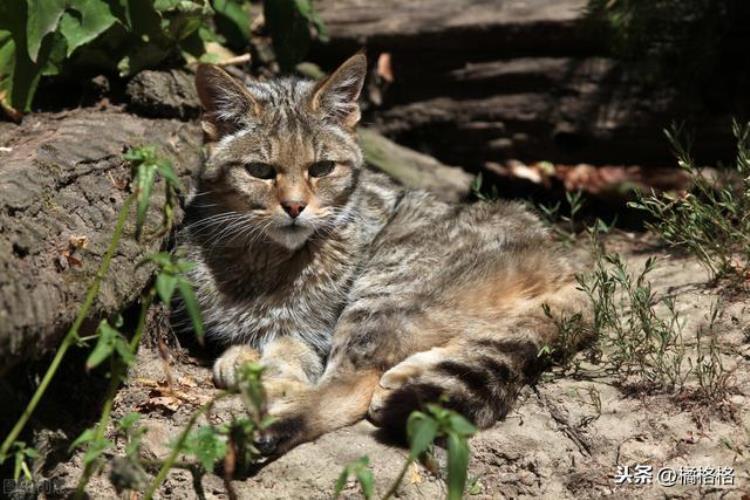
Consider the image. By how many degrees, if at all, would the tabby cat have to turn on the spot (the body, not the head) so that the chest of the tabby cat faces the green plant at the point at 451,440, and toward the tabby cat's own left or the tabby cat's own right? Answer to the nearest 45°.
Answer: approximately 45° to the tabby cat's own left

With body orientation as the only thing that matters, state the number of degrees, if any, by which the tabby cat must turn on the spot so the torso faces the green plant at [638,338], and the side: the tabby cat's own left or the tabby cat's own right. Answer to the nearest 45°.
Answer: approximately 135° to the tabby cat's own left

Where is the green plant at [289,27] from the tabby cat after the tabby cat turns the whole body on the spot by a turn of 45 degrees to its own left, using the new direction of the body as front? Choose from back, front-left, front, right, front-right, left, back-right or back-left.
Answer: back

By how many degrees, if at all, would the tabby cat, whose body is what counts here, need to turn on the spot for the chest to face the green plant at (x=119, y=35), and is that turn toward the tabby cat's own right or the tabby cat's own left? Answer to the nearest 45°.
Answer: approximately 90° to the tabby cat's own right

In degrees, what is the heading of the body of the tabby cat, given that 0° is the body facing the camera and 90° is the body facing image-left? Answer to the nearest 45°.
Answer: approximately 45°

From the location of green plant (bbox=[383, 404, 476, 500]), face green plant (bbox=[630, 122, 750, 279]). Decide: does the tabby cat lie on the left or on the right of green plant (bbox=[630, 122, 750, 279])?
left

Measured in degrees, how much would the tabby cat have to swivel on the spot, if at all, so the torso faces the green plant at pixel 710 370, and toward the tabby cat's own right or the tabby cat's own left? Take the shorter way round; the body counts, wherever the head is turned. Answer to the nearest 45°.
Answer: approximately 90° to the tabby cat's own left

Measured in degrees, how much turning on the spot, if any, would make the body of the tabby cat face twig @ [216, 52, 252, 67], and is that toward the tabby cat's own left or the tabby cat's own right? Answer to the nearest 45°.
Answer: approximately 135° to the tabby cat's own right
